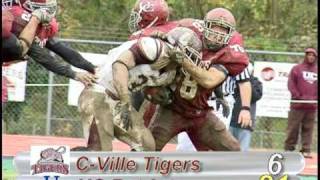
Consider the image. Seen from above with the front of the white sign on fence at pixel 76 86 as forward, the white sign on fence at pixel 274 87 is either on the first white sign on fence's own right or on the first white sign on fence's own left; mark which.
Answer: on the first white sign on fence's own left

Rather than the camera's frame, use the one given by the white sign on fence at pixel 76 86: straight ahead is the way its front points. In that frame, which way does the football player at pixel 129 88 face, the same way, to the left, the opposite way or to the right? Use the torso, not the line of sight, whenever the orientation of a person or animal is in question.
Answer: to the left

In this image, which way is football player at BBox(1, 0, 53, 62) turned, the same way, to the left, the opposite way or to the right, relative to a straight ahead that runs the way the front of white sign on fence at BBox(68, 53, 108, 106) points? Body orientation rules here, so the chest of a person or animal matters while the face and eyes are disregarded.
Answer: to the left

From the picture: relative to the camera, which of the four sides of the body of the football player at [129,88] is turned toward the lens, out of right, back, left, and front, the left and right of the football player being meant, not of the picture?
right

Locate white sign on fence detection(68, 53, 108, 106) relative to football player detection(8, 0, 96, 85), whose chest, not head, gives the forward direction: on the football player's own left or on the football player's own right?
on the football player's own left

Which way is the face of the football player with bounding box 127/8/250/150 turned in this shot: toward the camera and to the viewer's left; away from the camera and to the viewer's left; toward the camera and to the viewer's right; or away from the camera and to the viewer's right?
toward the camera and to the viewer's left

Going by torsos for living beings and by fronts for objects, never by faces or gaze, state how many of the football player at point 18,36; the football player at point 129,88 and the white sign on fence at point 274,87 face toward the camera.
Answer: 1

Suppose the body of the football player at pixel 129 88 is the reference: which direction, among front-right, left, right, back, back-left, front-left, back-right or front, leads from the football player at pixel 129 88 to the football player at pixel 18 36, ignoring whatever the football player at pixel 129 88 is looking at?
back

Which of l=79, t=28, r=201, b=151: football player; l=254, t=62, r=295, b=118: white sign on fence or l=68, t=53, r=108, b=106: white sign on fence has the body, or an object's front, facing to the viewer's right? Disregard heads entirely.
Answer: the football player

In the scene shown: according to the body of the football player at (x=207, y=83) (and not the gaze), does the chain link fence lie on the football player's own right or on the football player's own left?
on the football player's own right

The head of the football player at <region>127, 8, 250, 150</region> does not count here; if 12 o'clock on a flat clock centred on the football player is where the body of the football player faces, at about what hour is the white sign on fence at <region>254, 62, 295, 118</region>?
The white sign on fence is roughly at 5 o'clock from the football player.

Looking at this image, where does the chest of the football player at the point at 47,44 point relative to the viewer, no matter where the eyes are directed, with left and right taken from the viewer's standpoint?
facing the viewer and to the right of the viewer

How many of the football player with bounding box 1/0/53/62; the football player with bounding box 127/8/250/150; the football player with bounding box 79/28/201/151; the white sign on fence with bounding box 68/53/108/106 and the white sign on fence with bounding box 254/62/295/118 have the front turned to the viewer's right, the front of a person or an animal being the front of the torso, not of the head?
2
